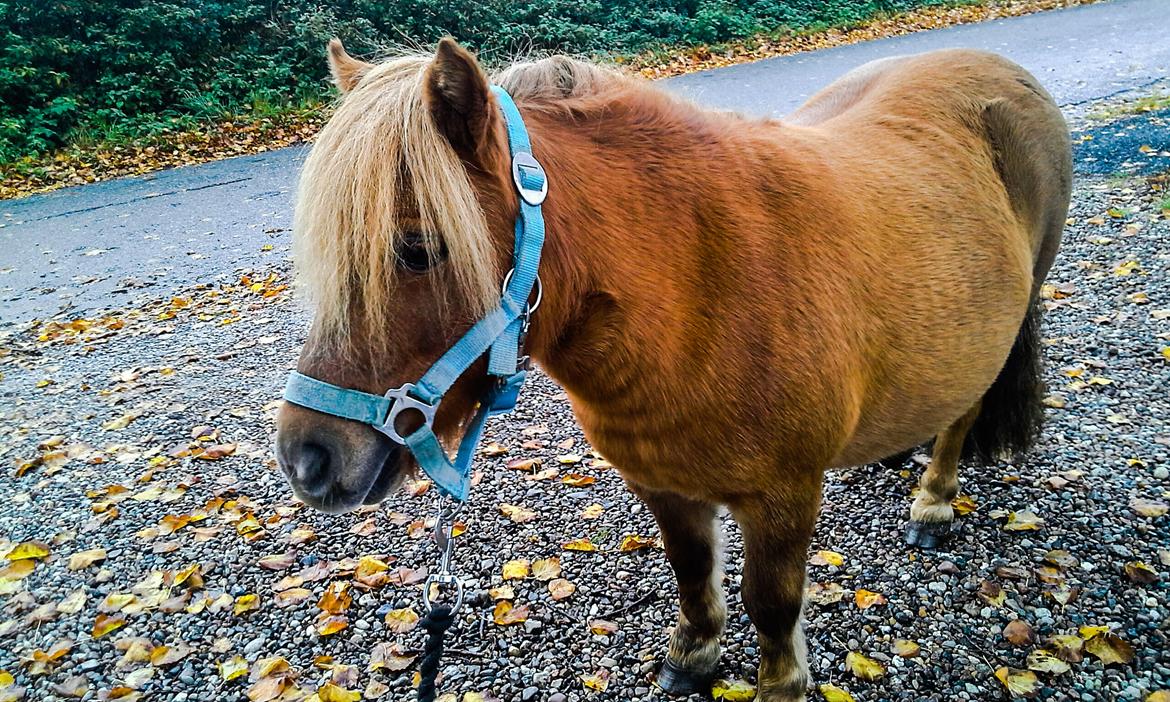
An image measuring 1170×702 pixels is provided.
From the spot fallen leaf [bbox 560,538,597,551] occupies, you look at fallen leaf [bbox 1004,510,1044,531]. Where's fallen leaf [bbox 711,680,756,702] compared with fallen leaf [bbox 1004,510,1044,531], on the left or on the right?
right

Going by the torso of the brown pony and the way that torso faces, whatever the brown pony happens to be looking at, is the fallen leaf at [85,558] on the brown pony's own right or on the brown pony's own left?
on the brown pony's own right

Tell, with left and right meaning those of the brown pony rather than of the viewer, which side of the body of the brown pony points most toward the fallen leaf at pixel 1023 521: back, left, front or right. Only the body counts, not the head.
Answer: back

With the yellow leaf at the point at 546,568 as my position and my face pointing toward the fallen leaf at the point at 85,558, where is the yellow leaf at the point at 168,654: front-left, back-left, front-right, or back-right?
front-left

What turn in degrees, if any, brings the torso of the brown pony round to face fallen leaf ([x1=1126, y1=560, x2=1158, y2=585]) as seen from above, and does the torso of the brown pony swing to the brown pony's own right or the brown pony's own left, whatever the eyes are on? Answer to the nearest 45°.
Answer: approximately 135° to the brown pony's own left

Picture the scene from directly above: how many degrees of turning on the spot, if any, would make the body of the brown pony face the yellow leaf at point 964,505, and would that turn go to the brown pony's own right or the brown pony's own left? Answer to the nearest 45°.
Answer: approximately 180°

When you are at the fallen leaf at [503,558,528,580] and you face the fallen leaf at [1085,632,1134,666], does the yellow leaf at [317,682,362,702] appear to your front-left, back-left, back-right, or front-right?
back-right

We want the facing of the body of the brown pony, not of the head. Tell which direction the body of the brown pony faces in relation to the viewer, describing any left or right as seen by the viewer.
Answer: facing the viewer and to the left of the viewer
